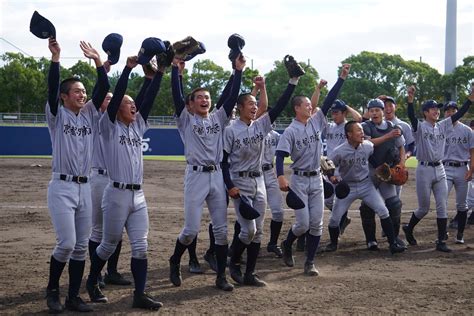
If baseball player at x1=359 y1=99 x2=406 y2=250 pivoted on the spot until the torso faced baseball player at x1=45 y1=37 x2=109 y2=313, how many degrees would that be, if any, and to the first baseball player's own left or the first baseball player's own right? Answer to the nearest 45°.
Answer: approximately 45° to the first baseball player's own right

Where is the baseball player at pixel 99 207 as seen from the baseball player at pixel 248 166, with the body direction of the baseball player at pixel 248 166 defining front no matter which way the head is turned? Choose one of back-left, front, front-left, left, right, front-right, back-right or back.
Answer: back-right

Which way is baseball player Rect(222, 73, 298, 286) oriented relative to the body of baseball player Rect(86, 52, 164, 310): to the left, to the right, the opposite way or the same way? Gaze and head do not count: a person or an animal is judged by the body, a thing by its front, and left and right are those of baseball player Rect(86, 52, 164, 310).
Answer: the same way

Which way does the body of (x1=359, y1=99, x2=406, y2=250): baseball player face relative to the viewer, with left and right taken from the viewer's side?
facing the viewer

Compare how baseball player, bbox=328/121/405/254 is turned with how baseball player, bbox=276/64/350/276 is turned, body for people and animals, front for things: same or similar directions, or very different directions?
same or similar directions

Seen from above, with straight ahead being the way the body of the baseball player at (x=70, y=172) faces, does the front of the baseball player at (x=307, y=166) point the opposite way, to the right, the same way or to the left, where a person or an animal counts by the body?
the same way

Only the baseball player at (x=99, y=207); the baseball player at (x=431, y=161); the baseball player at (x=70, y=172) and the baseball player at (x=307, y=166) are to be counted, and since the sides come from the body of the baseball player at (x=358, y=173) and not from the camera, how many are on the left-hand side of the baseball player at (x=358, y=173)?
1

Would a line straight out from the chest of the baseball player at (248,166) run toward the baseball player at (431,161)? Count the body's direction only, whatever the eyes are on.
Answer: no

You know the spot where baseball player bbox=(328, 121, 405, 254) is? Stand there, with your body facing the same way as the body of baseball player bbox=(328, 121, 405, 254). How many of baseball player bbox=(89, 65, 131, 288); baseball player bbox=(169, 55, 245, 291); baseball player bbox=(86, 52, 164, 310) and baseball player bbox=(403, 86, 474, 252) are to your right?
3

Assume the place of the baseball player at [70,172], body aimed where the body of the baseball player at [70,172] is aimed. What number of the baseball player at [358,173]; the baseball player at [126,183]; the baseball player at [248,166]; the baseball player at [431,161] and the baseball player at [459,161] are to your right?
0

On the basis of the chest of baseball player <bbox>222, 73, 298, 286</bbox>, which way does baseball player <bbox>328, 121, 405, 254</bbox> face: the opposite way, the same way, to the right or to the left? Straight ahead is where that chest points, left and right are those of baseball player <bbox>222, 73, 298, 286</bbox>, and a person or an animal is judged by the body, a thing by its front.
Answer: the same way

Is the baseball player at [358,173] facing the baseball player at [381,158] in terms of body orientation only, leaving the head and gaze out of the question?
no

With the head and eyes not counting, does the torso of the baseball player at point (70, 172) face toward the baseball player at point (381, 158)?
no

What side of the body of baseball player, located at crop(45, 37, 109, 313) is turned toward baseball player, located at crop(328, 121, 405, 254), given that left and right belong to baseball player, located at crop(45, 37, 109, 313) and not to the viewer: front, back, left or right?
left

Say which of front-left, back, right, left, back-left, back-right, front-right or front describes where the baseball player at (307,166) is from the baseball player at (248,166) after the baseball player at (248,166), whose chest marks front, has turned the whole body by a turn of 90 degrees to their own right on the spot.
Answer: back

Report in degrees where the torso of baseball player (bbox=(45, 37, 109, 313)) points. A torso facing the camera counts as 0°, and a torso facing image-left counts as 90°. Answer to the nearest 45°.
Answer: approximately 315°

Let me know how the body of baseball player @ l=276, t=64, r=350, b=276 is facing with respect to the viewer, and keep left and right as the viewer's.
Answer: facing the viewer and to the right of the viewer

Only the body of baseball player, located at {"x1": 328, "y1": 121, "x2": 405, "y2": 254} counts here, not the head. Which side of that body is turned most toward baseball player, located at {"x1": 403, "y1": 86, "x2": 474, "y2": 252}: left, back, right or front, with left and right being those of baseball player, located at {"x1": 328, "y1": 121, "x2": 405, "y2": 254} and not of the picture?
left

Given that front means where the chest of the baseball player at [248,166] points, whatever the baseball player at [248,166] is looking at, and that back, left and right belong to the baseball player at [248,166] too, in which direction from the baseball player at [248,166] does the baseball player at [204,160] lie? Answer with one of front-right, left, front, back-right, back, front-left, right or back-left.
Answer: right

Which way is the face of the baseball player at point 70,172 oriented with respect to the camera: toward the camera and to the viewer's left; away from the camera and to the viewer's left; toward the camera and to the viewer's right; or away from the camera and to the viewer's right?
toward the camera and to the viewer's right
